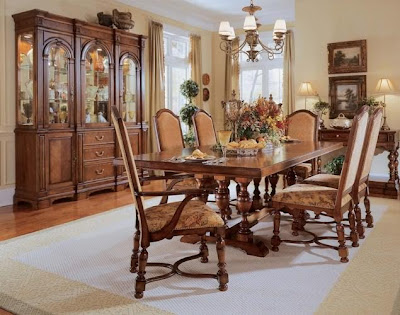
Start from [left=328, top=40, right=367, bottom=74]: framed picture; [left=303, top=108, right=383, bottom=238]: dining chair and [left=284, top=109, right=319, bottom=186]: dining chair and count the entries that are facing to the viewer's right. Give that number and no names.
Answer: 0

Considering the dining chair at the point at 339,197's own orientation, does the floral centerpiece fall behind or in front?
in front

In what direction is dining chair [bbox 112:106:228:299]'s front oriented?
to the viewer's right

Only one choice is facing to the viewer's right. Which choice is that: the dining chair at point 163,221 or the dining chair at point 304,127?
the dining chair at point 163,221

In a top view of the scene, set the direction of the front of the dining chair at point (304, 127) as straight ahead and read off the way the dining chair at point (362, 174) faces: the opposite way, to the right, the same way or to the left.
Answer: to the right

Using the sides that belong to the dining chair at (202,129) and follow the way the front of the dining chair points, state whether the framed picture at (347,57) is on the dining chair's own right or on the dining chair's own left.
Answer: on the dining chair's own left

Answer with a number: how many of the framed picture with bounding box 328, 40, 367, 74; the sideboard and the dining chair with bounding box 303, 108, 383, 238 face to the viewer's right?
0

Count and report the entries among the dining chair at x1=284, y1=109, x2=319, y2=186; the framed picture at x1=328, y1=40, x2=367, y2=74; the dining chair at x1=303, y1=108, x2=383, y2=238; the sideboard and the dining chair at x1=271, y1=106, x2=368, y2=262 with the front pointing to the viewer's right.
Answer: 0

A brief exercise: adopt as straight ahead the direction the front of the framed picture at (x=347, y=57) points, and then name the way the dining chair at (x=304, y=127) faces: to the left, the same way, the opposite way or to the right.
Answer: the same way

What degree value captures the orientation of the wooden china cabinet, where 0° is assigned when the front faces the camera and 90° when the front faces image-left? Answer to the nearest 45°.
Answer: approximately 315°

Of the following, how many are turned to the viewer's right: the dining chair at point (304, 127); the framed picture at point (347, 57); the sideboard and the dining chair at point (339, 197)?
0

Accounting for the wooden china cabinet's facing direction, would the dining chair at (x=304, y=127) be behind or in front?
in front

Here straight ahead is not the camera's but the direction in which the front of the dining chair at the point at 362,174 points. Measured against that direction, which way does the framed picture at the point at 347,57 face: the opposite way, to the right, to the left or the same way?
to the left

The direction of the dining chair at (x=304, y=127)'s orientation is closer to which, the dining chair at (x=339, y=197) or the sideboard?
the dining chair

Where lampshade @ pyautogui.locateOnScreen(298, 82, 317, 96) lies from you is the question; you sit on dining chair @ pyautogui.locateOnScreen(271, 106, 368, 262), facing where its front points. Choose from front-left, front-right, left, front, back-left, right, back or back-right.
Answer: front-right

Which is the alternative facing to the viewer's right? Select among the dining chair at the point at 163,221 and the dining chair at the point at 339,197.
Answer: the dining chair at the point at 163,221
